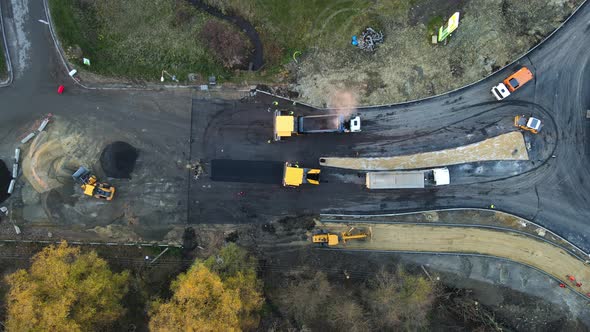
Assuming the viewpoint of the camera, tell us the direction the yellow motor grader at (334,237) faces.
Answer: facing to the right of the viewer

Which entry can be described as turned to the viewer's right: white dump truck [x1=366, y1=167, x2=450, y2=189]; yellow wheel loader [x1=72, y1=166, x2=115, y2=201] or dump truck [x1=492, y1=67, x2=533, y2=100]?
the white dump truck

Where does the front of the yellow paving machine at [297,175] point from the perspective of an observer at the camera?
facing to the right of the viewer

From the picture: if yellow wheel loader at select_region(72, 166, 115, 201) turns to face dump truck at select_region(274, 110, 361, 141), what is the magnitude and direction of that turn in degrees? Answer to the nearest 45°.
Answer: approximately 180°

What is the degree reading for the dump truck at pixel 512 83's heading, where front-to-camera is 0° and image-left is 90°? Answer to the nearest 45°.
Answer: approximately 45°

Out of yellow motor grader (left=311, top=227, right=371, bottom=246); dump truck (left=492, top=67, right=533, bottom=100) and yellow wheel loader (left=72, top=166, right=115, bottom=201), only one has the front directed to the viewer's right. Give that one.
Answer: yellow motor grader (left=311, top=227, right=371, bottom=246)

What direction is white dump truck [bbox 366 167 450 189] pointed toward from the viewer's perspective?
to the viewer's right

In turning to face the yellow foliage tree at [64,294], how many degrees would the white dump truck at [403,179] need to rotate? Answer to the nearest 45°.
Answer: approximately 135° to its right

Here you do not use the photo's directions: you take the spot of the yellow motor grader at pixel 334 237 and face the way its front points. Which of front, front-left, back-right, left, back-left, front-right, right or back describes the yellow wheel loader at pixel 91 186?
back

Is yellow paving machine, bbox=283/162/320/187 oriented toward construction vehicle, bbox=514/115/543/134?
yes
